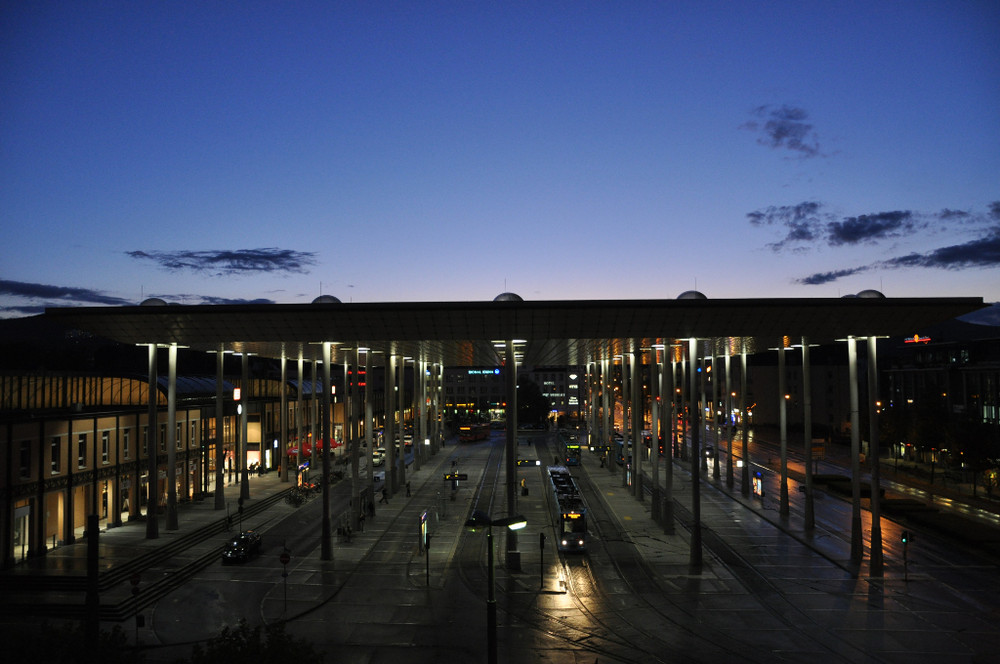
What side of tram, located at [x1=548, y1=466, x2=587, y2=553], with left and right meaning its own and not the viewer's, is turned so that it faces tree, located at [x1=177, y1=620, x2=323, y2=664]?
front

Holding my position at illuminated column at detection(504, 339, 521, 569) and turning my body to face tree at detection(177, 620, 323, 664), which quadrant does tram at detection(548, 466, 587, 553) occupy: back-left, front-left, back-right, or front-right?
back-left

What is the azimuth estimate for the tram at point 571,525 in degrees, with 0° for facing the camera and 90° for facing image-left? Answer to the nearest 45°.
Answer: approximately 0°

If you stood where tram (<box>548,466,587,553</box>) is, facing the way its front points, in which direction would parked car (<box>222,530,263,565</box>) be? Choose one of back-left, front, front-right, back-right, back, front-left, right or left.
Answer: right

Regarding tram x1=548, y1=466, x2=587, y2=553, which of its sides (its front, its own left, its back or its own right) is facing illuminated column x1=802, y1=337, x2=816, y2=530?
left

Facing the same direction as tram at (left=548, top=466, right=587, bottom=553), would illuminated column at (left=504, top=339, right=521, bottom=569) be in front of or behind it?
in front
